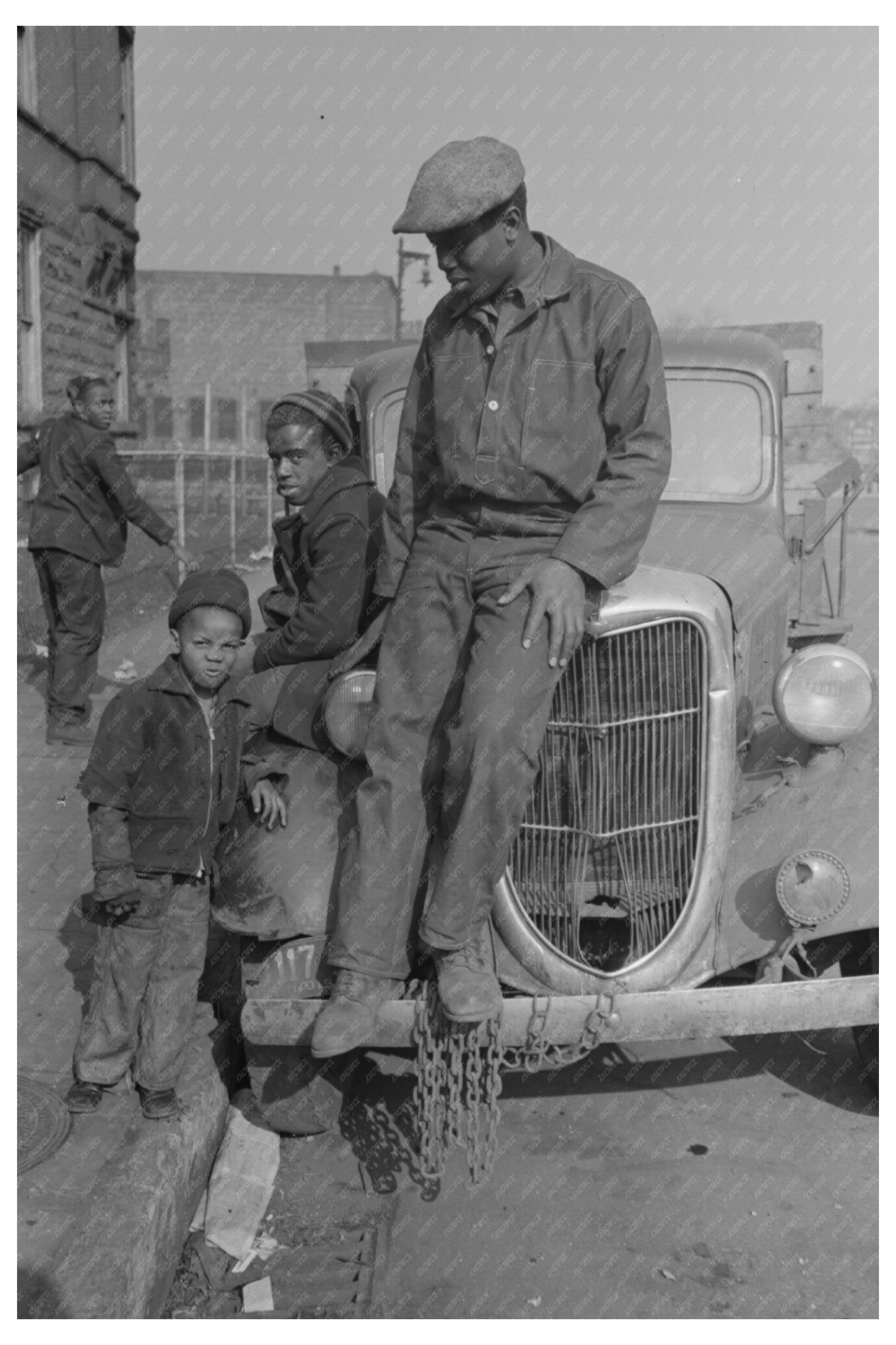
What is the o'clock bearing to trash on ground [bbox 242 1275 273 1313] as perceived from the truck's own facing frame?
The trash on ground is roughly at 2 o'clock from the truck.

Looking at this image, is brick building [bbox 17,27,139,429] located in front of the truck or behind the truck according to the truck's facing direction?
behind

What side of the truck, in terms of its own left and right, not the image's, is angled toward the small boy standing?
right

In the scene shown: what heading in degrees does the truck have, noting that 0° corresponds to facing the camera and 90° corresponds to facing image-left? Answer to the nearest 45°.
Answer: approximately 0°

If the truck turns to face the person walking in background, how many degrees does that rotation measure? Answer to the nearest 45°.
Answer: approximately 135° to its right

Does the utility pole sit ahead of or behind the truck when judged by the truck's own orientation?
behind

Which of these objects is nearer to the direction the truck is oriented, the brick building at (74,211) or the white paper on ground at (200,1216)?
the white paper on ground
